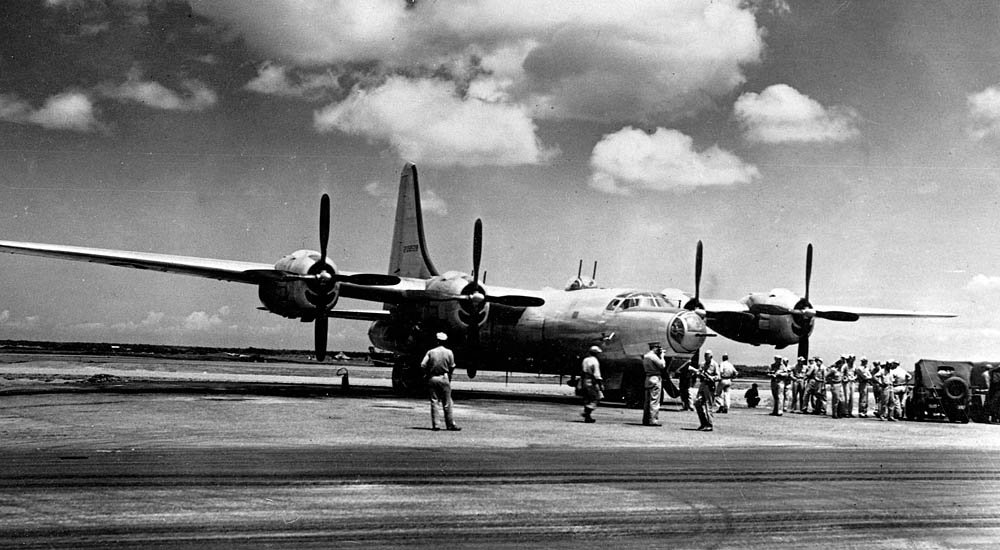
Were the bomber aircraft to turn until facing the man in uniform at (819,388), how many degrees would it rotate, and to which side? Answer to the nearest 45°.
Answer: approximately 45° to its left

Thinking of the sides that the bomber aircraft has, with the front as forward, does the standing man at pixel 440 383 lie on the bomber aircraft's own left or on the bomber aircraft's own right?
on the bomber aircraft's own right

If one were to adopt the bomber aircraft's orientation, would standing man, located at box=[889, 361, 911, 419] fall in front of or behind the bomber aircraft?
in front

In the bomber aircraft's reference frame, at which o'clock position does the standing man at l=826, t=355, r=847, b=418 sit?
The standing man is roughly at 11 o'clock from the bomber aircraft.

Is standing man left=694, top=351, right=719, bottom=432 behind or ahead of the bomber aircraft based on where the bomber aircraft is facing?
ahead

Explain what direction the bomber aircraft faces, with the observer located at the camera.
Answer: facing the viewer and to the right of the viewer

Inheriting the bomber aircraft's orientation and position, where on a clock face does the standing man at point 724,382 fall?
The standing man is roughly at 11 o'clock from the bomber aircraft.

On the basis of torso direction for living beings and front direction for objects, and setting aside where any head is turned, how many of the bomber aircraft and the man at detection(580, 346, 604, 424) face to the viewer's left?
0
